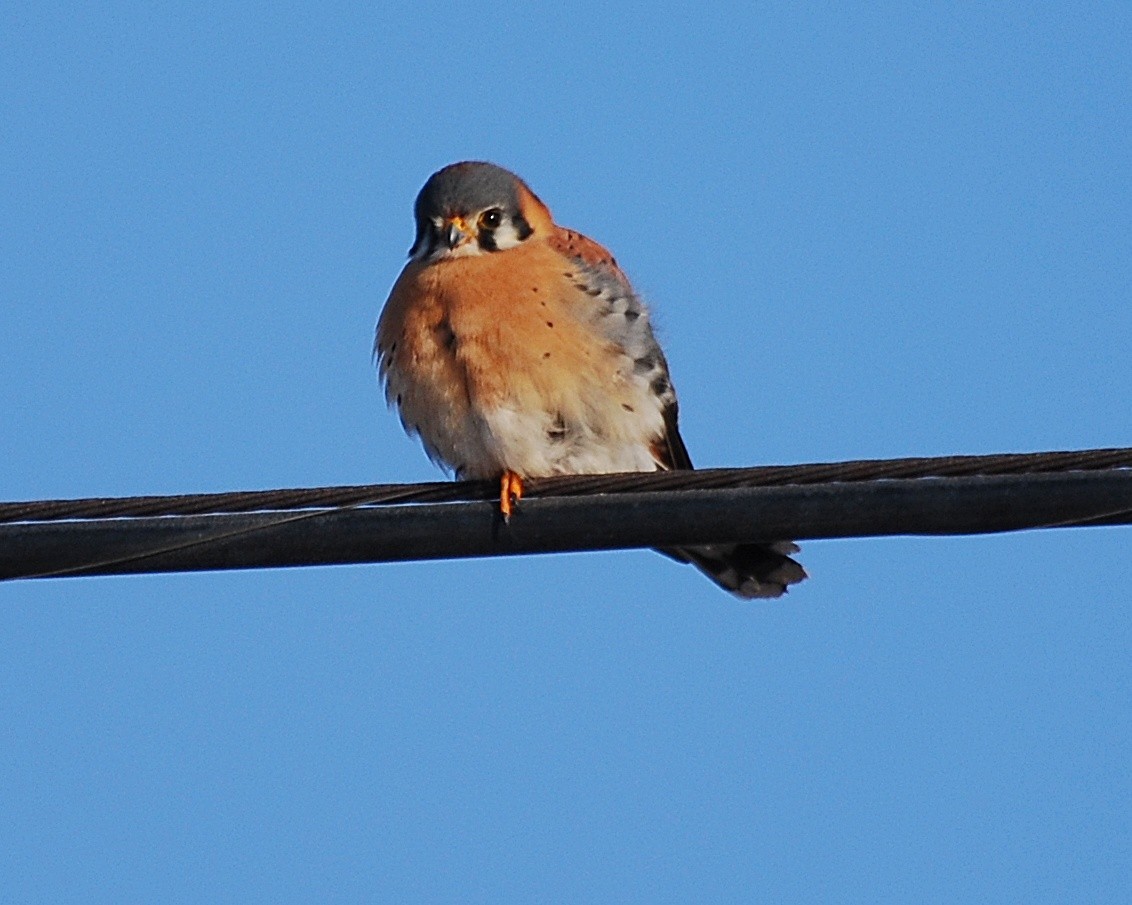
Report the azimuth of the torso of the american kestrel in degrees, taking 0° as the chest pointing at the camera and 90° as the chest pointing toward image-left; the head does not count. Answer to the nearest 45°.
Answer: approximately 45°
